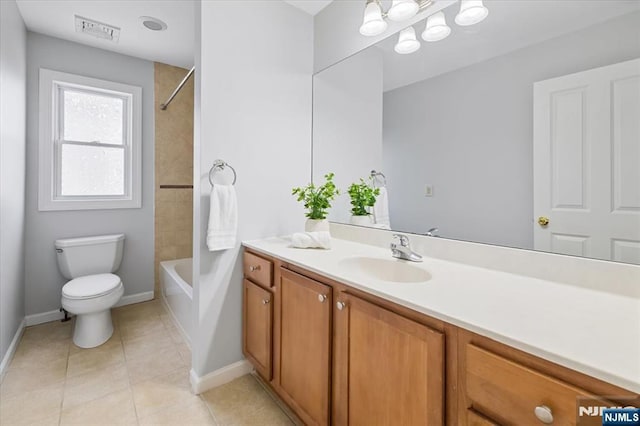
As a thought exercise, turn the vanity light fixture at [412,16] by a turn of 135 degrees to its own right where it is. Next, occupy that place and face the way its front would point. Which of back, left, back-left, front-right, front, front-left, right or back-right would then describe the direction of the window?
left

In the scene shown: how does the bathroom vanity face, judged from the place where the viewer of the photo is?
facing the viewer and to the left of the viewer

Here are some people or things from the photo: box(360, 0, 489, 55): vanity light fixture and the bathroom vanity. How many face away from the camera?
0

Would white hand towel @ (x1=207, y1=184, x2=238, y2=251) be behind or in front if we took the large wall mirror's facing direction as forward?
in front

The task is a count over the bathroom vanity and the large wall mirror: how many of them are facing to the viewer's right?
0

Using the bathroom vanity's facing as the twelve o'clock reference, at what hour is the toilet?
The toilet is roughly at 2 o'clock from the bathroom vanity.

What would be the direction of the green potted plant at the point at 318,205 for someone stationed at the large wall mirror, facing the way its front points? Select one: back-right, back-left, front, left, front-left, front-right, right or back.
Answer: front-right

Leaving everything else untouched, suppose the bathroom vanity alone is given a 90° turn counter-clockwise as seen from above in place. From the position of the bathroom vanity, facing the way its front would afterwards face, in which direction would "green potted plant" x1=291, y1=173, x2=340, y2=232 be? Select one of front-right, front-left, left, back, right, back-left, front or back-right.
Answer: back
